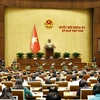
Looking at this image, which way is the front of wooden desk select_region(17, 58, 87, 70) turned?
toward the camera
